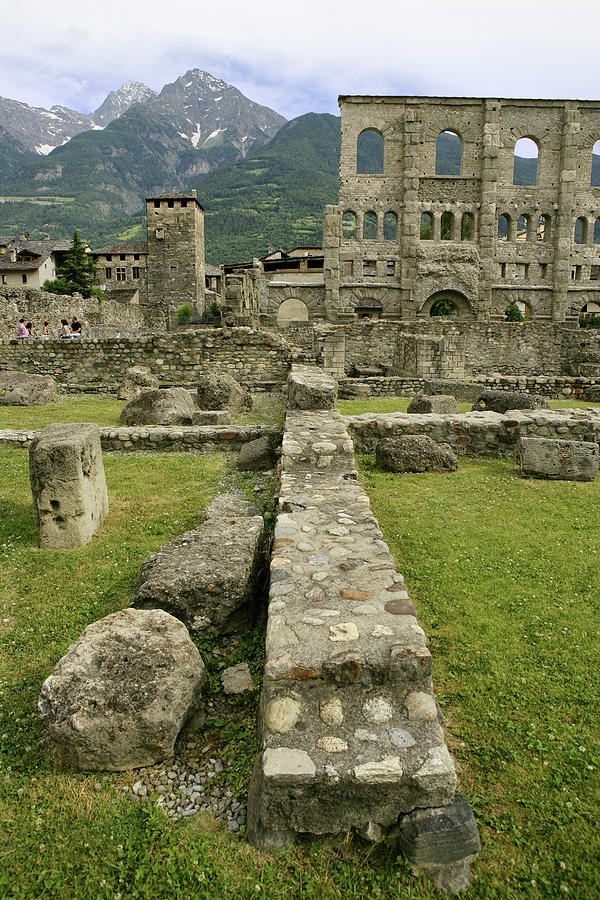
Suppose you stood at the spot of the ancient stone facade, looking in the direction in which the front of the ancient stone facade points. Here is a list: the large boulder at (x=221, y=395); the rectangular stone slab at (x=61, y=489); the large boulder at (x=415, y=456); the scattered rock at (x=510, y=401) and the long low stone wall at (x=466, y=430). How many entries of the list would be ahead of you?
5

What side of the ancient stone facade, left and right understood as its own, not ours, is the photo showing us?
front

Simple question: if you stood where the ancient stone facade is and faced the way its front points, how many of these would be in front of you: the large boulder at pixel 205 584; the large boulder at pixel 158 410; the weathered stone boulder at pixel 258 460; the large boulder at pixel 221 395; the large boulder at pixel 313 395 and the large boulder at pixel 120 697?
6

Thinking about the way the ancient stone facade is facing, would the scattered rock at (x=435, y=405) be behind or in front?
in front

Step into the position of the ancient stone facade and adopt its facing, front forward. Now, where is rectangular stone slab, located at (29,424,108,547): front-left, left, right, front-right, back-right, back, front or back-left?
front

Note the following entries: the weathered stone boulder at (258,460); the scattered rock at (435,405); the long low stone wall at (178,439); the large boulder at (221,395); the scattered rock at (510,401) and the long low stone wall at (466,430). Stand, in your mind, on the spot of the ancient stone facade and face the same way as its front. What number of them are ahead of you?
6

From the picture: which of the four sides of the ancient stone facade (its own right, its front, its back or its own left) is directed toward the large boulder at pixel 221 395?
front

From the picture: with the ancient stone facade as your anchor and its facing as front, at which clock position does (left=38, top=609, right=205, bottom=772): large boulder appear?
The large boulder is roughly at 12 o'clock from the ancient stone facade.

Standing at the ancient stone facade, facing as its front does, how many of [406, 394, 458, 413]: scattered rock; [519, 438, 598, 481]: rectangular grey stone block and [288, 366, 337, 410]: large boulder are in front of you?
3

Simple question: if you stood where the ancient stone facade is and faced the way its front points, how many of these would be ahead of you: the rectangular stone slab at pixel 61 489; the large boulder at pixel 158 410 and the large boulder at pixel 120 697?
3

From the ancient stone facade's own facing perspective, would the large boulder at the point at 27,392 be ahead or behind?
ahead

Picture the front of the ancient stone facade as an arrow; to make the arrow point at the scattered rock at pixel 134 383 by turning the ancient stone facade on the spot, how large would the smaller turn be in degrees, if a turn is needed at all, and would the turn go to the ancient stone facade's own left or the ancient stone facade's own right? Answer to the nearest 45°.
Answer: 0° — it already faces it

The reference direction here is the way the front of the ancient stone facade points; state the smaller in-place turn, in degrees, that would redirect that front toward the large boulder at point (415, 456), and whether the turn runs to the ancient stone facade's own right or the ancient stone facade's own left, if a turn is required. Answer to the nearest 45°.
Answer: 0° — it already faces it

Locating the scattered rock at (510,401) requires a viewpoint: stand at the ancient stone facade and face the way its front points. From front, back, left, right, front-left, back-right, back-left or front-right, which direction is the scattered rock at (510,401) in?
front

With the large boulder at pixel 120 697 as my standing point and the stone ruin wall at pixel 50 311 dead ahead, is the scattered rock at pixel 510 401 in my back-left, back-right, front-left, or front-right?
front-right

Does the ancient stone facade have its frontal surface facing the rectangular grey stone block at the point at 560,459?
yes

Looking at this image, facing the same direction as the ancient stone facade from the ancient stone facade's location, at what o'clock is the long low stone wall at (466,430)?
The long low stone wall is roughly at 12 o'clock from the ancient stone facade.

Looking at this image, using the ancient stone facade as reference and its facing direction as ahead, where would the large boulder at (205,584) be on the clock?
The large boulder is roughly at 12 o'clock from the ancient stone facade.
